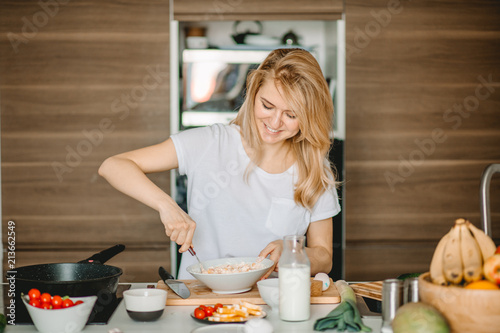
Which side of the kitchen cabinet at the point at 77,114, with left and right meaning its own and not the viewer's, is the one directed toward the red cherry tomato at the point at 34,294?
front

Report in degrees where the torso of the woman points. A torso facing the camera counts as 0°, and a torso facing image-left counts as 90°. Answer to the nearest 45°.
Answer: approximately 0°

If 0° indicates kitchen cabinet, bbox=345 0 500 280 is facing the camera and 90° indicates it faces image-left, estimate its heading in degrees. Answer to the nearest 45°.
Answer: approximately 0°

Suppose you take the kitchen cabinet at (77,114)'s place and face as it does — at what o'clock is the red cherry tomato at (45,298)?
The red cherry tomato is roughly at 12 o'clock from the kitchen cabinet.

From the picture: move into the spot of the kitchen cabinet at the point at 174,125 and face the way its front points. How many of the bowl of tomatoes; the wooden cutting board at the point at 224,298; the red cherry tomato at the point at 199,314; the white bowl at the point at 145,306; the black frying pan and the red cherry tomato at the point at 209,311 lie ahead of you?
6

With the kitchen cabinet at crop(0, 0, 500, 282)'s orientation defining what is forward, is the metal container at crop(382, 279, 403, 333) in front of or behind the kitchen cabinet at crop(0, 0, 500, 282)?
in front
